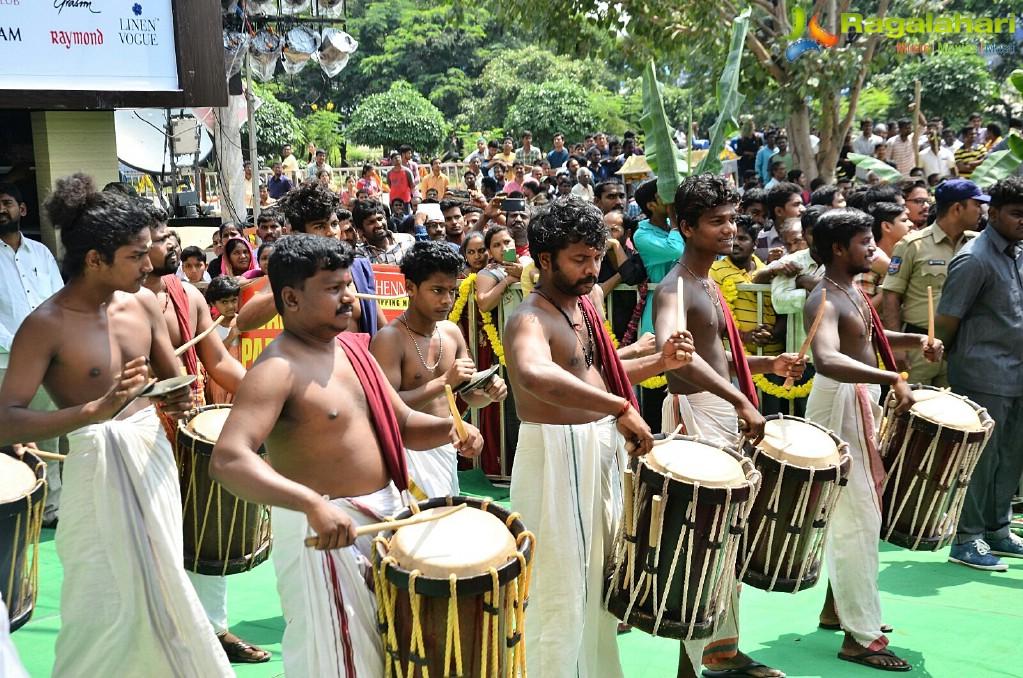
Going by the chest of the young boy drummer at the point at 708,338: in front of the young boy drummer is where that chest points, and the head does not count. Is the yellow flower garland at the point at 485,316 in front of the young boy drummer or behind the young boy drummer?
behind

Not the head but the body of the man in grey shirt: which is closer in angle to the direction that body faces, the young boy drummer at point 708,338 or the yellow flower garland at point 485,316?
the young boy drummer

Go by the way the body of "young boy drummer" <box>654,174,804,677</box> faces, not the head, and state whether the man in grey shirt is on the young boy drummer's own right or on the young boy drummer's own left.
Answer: on the young boy drummer's own left

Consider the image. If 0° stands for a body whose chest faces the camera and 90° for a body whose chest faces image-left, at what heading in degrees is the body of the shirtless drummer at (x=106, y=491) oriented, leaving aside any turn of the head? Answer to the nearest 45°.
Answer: approximately 315°

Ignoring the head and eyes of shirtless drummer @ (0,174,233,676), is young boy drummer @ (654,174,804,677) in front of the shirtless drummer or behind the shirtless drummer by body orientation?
in front

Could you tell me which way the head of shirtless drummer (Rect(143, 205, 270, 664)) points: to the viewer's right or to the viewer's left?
to the viewer's right

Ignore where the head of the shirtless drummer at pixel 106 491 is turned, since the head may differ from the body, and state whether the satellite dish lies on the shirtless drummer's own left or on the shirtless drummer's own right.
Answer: on the shirtless drummer's own left

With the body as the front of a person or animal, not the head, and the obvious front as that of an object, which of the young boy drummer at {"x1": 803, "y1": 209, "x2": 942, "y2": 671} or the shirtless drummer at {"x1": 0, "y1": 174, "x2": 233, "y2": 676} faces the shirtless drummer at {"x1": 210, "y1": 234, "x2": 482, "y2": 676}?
the shirtless drummer at {"x1": 0, "y1": 174, "x2": 233, "y2": 676}

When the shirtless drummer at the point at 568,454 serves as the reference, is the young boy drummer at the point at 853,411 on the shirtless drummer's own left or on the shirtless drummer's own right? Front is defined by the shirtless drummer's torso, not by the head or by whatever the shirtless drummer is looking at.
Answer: on the shirtless drummer's own left

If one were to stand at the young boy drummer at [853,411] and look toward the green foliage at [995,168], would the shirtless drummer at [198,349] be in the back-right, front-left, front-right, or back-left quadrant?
back-left

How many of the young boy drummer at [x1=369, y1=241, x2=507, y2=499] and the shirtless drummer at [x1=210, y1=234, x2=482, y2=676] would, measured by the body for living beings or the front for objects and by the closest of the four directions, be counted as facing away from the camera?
0

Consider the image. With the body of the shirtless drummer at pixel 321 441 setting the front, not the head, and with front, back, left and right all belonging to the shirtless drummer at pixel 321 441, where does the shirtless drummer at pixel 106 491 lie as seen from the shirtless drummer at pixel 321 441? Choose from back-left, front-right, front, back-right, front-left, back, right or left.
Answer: back
